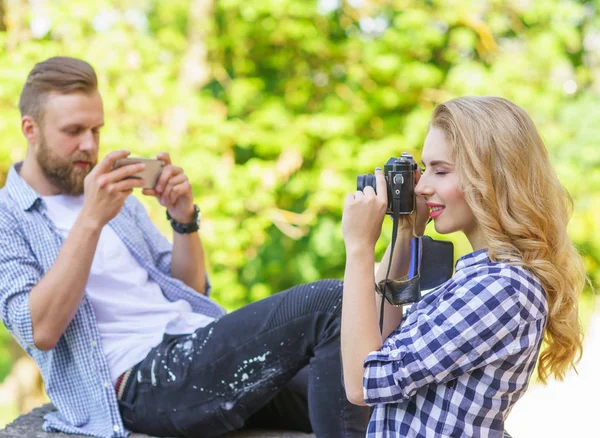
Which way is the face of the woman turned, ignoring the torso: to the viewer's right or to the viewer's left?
to the viewer's left

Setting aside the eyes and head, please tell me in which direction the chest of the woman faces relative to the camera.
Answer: to the viewer's left

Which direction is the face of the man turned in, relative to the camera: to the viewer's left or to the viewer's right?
to the viewer's right

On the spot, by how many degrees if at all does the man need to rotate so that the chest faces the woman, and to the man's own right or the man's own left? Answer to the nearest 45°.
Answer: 0° — they already face them

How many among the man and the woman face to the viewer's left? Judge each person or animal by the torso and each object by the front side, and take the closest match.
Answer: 1

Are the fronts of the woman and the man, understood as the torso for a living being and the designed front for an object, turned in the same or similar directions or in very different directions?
very different directions
